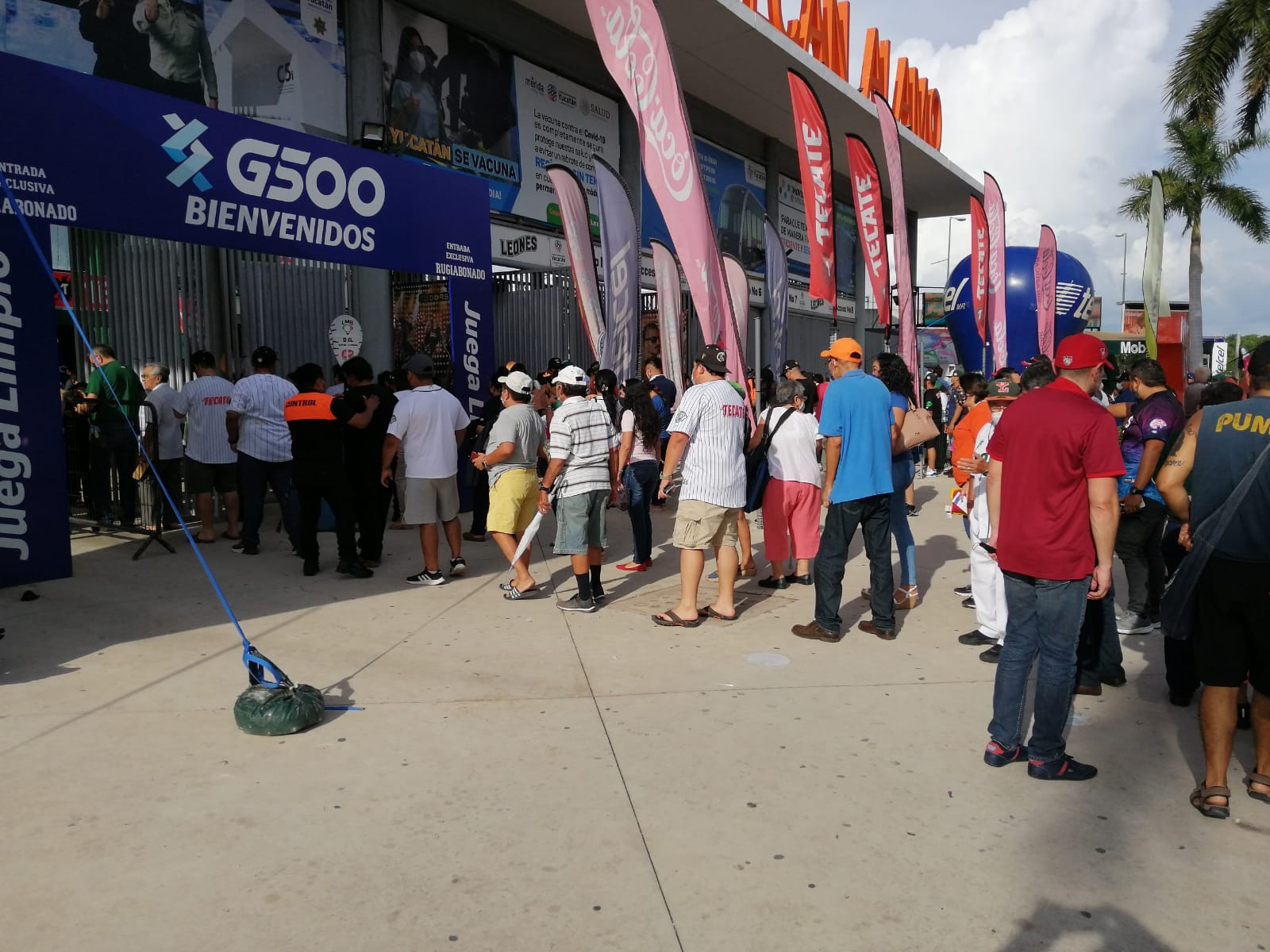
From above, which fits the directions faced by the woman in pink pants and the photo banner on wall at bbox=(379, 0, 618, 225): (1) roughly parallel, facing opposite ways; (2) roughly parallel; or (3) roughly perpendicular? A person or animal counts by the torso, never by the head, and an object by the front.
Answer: roughly parallel, facing opposite ways

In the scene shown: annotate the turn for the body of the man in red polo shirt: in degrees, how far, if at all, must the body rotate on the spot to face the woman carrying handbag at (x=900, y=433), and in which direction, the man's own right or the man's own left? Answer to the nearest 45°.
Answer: approximately 45° to the man's own left

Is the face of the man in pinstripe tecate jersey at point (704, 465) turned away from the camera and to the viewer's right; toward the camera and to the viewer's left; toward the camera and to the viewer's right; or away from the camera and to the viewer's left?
away from the camera and to the viewer's left

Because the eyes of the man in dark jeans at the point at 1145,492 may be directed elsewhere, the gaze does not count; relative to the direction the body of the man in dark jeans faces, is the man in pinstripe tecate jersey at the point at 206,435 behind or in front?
in front

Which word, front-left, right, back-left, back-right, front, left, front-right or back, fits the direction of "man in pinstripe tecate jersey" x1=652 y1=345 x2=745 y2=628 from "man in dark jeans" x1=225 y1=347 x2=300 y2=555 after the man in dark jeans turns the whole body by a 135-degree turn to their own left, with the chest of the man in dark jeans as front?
left

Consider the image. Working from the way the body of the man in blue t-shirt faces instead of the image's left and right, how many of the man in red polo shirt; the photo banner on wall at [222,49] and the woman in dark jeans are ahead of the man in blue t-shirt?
2

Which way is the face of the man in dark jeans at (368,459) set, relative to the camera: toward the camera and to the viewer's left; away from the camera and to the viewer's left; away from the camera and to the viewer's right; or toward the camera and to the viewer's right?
away from the camera and to the viewer's left

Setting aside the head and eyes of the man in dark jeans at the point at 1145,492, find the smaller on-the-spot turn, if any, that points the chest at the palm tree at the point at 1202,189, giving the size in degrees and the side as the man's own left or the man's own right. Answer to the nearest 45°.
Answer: approximately 90° to the man's own right

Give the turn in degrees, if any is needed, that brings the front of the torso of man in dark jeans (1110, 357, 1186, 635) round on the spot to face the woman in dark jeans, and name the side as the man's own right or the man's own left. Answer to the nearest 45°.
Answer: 0° — they already face them

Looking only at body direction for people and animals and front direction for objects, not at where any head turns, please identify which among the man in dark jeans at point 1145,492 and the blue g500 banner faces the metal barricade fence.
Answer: the man in dark jeans

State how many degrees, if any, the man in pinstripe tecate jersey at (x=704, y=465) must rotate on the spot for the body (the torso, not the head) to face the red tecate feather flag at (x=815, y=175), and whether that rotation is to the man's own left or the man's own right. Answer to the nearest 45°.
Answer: approximately 45° to the man's own right

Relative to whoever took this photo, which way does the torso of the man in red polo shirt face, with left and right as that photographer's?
facing away from the viewer and to the right of the viewer

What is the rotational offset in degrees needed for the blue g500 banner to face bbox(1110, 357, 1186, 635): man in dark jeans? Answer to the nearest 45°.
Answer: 0° — it already faces them

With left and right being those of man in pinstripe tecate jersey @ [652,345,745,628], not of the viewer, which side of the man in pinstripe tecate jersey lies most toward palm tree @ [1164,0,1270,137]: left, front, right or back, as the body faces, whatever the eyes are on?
right

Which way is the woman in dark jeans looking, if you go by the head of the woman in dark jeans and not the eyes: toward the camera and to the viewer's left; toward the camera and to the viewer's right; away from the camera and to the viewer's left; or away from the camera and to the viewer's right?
away from the camera and to the viewer's left

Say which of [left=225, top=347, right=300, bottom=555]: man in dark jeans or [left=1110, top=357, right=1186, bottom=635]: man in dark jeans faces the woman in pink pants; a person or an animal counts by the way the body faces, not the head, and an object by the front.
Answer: [left=1110, top=357, right=1186, bottom=635]: man in dark jeans
